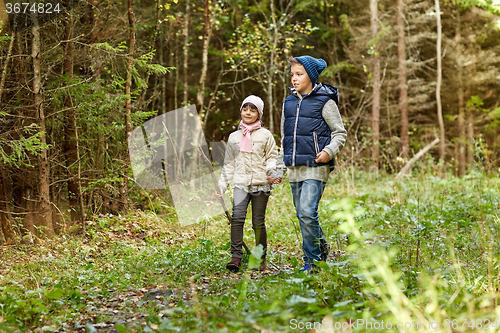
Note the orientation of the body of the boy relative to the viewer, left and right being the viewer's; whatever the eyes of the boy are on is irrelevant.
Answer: facing the viewer and to the left of the viewer

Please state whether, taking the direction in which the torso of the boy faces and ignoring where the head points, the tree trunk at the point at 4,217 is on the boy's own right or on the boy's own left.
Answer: on the boy's own right

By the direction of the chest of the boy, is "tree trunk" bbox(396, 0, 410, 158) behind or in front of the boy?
behind

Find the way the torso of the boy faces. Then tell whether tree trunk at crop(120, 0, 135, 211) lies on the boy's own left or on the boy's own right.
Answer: on the boy's own right

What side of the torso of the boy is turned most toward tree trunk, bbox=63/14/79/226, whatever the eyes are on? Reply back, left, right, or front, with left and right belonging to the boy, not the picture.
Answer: right

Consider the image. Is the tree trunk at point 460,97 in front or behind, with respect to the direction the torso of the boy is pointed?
behind

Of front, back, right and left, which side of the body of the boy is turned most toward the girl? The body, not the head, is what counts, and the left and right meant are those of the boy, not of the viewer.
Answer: right
